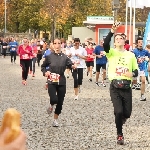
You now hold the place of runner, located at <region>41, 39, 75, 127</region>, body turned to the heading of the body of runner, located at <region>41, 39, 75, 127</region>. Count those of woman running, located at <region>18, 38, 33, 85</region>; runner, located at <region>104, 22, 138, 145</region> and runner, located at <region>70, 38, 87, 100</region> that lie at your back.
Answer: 2

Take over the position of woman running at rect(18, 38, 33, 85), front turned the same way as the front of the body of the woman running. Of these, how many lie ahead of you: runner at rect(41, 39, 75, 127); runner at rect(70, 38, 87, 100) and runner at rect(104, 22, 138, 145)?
3

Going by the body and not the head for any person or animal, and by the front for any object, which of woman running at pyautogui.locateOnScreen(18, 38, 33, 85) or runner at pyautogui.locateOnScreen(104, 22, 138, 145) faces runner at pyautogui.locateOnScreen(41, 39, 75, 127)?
the woman running

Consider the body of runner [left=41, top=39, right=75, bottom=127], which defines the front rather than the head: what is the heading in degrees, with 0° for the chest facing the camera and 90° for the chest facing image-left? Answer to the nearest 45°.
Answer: approximately 0°

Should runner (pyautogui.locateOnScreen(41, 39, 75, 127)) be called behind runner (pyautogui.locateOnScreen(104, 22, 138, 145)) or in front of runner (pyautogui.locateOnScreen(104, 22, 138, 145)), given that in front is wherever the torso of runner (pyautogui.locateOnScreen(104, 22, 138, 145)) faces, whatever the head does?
behind
